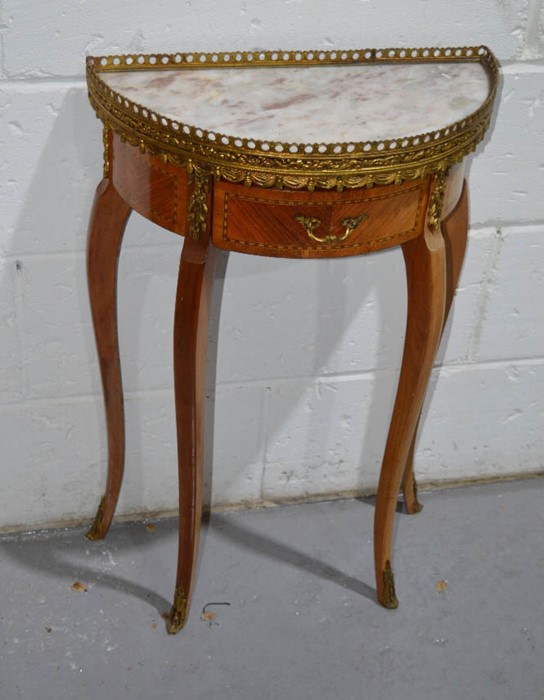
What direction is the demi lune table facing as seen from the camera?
toward the camera
